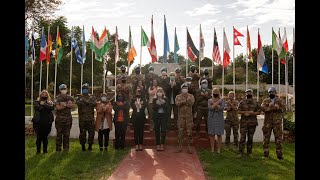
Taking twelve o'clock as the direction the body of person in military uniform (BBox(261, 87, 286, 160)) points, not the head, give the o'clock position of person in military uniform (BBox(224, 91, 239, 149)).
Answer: person in military uniform (BBox(224, 91, 239, 149)) is roughly at 4 o'clock from person in military uniform (BBox(261, 87, 286, 160)).

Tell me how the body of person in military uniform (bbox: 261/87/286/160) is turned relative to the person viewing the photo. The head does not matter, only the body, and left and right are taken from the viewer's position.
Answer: facing the viewer

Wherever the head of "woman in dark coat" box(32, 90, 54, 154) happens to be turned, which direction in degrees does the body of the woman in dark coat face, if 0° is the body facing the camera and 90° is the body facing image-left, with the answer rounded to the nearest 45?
approximately 0°

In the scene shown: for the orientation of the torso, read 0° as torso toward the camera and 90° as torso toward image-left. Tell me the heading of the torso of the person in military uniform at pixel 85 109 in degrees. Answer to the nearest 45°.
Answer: approximately 0°

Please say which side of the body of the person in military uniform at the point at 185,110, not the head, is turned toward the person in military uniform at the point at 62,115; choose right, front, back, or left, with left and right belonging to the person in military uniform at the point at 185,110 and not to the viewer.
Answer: right

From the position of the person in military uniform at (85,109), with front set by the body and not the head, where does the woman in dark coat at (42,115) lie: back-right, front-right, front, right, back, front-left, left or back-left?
right

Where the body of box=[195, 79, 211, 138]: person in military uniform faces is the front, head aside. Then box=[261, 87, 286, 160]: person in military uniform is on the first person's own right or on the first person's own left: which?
on the first person's own left

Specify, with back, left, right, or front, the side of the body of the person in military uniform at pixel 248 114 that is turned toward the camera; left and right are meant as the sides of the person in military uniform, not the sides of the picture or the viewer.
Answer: front

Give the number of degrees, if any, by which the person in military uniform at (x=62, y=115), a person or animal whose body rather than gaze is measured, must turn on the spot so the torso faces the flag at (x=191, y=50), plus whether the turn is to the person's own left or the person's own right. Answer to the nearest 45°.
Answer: approximately 135° to the person's own left

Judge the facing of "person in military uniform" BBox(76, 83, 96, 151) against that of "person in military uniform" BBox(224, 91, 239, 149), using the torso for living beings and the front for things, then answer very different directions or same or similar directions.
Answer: same or similar directions

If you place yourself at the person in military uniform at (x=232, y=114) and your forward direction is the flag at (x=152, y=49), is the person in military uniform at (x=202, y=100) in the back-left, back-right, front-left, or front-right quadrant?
front-left

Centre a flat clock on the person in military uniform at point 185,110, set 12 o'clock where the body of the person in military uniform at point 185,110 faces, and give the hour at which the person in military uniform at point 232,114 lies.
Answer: the person in military uniform at point 232,114 is roughly at 8 o'clock from the person in military uniform at point 185,110.

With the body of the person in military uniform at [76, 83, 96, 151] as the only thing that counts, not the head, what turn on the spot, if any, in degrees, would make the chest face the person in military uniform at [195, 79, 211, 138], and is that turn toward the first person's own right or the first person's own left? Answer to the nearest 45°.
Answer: approximately 90° to the first person's own left

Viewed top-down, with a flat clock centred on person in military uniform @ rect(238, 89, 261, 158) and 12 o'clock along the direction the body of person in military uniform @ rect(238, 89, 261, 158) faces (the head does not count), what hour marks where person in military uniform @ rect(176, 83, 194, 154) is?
person in military uniform @ rect(176, 83, 194, 154) is roughly at 3 o'clock from person in military uniform @ rect(238, 89, 261, 158).

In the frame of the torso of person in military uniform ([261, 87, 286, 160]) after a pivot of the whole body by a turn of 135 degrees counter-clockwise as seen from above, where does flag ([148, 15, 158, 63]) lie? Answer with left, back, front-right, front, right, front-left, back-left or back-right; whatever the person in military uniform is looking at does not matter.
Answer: left

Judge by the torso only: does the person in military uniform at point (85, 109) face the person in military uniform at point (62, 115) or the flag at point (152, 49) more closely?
the person in military uniform

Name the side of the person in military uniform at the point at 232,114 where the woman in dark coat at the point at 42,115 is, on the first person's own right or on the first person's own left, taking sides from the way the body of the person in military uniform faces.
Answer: on the first person's own right

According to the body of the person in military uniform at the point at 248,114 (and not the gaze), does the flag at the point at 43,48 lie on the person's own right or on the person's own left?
on the person's own right
